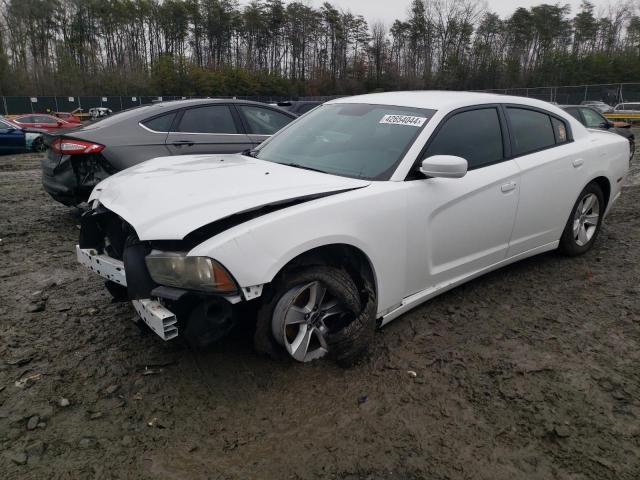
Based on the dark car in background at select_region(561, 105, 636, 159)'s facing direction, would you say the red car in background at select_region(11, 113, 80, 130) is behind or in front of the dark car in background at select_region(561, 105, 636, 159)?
behind

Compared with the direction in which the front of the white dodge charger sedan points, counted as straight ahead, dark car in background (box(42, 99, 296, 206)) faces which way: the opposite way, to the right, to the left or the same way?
the opposite way

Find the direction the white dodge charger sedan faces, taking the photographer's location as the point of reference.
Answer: facing the viewer and to the left of the viewer

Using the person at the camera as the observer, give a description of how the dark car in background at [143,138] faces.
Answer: facing away from the viewer and to the right of the viewer

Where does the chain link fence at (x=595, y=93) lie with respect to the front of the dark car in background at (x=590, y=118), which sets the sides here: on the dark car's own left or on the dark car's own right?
on the dark car's own left

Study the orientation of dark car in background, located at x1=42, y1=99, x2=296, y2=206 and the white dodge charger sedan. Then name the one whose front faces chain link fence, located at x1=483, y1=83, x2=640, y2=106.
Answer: the dark car in background

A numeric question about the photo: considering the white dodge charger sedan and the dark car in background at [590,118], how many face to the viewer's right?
1

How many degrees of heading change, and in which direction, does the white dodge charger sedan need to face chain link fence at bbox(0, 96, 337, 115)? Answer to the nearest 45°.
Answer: approximately 90° to its right

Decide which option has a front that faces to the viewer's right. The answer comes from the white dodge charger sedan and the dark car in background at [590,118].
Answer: the dark car in background

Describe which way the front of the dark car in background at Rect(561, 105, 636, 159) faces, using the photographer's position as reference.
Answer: facing to the right of the viewer

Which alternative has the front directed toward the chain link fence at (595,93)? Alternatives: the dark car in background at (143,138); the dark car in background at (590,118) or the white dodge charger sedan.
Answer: the dark car in background at (143,138)

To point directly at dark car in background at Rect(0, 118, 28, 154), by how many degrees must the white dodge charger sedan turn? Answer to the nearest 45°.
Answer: approximately 90° to its right
